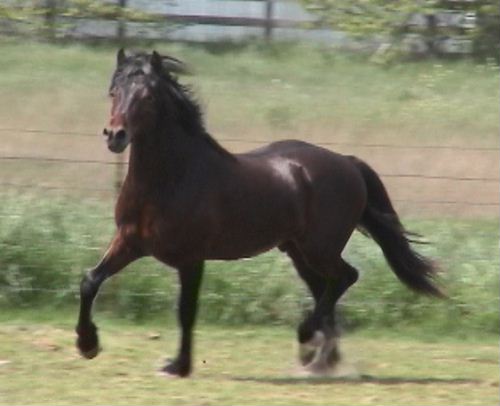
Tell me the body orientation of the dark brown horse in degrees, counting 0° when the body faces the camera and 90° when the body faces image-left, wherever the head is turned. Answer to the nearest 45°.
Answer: approximately 45°

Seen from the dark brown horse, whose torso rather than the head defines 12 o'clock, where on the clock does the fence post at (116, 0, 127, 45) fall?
The fence post is roughly at 4 o'clock from the dark brown horse.

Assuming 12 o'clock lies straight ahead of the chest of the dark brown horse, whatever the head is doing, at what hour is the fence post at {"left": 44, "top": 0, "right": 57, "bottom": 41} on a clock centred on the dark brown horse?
The fence post is roughly at 4 o'clock from the dark brown horse.

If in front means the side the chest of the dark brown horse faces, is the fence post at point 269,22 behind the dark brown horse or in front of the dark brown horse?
behind
